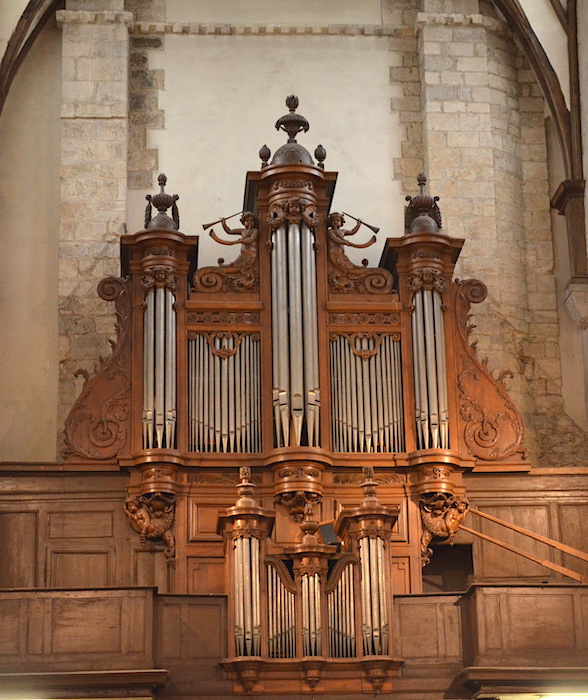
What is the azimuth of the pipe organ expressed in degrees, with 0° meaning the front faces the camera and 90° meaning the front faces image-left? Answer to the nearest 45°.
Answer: approximately 0°

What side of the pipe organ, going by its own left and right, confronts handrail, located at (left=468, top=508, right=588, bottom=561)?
left

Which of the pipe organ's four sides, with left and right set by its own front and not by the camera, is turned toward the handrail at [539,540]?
left
